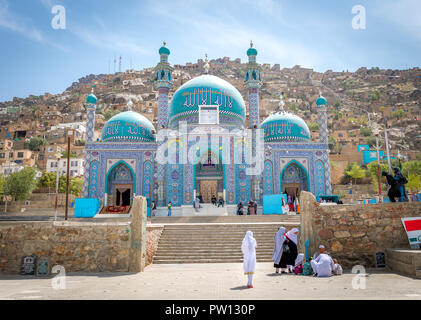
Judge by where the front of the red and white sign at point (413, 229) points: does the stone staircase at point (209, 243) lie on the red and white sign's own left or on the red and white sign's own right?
on the red and white sign's own right

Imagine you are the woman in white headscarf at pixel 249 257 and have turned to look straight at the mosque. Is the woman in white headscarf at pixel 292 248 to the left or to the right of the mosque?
right

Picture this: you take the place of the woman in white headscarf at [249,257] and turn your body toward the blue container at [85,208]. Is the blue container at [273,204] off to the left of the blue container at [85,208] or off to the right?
right

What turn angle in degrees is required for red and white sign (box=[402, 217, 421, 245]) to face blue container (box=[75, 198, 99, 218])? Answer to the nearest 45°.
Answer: approximately 90° to its right

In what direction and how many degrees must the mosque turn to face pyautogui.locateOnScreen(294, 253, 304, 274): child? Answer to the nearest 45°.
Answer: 0° — it already faces them

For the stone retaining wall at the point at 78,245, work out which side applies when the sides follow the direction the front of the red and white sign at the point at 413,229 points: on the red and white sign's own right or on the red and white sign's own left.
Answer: on the red and white sign's own right

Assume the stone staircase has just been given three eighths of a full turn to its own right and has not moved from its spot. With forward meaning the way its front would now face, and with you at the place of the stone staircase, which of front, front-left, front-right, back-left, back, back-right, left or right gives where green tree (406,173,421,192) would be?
right

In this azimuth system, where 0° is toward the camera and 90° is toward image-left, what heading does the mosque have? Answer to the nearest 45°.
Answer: approximately 0°

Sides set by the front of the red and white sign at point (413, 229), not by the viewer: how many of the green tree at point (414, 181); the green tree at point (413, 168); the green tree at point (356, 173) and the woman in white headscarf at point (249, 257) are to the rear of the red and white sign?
3

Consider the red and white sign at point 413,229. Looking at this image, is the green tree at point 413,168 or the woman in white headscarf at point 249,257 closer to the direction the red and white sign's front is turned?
the woman in white headscarf

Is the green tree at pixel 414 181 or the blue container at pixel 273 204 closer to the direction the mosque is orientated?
the blue container

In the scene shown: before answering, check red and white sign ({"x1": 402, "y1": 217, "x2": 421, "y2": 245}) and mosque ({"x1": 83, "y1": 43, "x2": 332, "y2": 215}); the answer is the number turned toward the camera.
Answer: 2

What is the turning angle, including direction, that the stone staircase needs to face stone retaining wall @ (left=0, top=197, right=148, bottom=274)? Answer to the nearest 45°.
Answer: approximately 45° to its right

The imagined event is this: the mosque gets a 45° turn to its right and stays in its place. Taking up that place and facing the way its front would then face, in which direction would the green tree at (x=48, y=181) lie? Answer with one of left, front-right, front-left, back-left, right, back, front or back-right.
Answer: right

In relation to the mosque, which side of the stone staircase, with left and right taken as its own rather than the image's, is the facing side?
back
